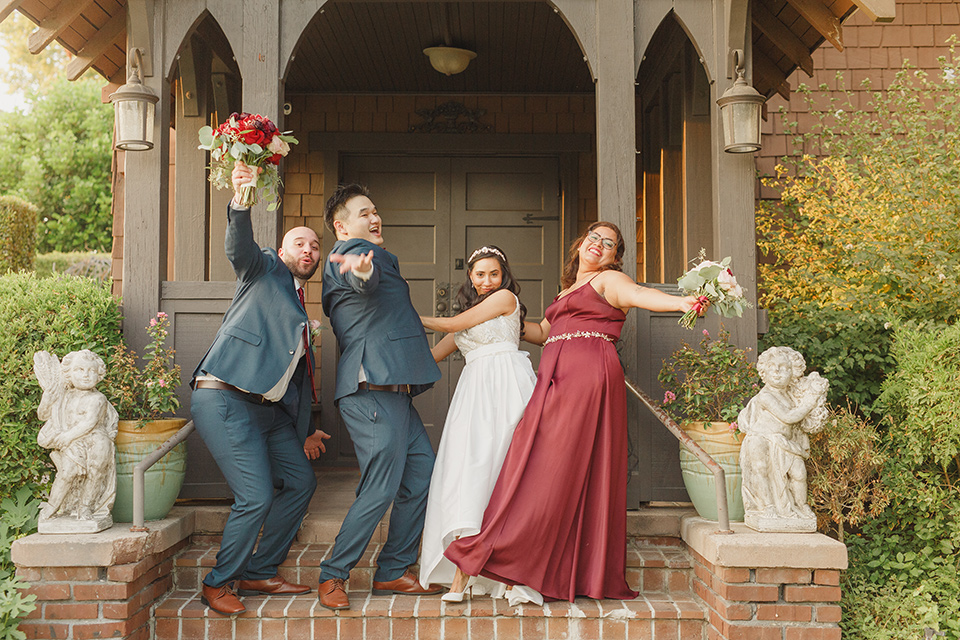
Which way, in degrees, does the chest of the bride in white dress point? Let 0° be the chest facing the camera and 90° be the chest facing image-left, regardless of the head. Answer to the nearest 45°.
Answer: approximately 45°

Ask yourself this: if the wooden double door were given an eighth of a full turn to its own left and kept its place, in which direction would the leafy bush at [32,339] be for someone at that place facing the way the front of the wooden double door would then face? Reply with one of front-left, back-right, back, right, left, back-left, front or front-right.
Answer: right

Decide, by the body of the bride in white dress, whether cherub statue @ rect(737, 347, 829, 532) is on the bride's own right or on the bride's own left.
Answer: on the bride's own left

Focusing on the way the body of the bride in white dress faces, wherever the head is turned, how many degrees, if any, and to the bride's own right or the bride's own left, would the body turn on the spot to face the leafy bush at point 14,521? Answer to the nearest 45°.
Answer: approximately 45° to the bride's own right

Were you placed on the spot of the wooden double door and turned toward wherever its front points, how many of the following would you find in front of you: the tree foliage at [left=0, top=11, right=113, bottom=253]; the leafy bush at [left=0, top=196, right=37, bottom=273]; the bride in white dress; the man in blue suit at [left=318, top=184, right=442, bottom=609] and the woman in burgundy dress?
3

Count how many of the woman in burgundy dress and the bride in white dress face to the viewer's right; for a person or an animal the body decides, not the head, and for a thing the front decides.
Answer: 0

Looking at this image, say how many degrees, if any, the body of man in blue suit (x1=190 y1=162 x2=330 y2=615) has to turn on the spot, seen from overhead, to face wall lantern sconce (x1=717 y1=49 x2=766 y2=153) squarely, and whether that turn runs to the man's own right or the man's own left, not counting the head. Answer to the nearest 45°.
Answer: approximately 45° to the man's own left

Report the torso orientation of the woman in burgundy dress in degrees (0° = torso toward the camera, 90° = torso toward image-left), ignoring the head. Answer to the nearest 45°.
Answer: approximately 45°

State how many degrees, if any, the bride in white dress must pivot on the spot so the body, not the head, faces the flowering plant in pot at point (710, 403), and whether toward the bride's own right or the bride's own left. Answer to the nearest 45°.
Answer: approximately 135° to the bride's own left

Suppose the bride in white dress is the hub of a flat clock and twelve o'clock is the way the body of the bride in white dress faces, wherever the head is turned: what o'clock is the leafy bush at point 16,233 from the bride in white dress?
The leafy bush is roughly at 3 o'clock from the bride in white dress.

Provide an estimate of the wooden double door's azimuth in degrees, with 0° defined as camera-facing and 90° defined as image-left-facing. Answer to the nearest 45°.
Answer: approximately 0°

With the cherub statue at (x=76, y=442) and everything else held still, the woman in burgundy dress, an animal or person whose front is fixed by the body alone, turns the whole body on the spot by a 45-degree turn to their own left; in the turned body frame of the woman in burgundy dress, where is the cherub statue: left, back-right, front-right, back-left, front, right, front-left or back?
right
